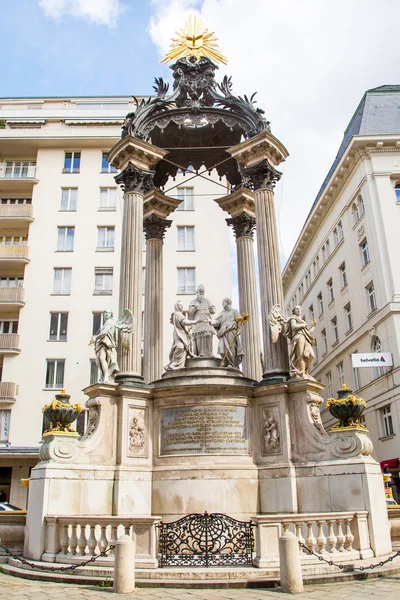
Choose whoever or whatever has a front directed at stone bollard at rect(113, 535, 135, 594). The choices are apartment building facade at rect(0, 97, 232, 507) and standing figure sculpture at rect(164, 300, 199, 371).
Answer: the apartment building facade

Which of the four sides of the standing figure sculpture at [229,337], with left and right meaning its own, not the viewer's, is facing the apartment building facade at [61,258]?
right

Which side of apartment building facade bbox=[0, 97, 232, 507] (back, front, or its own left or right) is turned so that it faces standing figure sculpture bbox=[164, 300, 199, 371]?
front

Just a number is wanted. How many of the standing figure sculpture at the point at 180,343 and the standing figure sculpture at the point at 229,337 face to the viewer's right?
1

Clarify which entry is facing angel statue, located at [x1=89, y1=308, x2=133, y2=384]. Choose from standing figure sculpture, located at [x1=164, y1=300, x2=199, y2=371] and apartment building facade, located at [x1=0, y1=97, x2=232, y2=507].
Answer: the apartment building facade

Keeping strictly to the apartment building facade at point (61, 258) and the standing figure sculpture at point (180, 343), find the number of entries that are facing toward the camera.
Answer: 1

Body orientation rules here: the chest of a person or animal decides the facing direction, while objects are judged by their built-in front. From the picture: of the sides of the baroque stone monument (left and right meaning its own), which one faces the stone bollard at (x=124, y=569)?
front

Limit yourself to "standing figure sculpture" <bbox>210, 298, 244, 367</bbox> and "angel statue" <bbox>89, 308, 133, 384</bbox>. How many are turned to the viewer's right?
0

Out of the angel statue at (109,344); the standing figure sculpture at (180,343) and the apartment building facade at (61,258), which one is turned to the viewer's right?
the standing figure sculpture

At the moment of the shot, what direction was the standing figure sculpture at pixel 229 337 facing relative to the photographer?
facing the viewer and to the left of the viewer

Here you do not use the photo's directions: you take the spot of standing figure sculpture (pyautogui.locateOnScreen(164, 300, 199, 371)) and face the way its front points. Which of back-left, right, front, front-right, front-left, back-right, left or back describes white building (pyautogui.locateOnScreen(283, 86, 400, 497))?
front-left

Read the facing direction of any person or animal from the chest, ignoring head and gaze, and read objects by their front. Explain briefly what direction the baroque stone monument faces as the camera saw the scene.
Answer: facing the viewer

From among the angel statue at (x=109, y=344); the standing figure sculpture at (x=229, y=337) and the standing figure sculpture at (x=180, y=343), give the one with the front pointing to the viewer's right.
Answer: the standing figure sculpture at (x=180, y=343)

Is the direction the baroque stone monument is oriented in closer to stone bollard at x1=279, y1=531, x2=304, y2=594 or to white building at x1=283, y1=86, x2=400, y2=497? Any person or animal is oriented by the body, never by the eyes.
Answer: the stone bollard

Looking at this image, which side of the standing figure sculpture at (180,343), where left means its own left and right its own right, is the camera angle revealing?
right

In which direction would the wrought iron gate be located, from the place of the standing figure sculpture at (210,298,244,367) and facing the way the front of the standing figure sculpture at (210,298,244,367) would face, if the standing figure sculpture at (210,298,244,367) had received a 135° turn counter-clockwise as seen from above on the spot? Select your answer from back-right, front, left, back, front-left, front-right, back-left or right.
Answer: right
